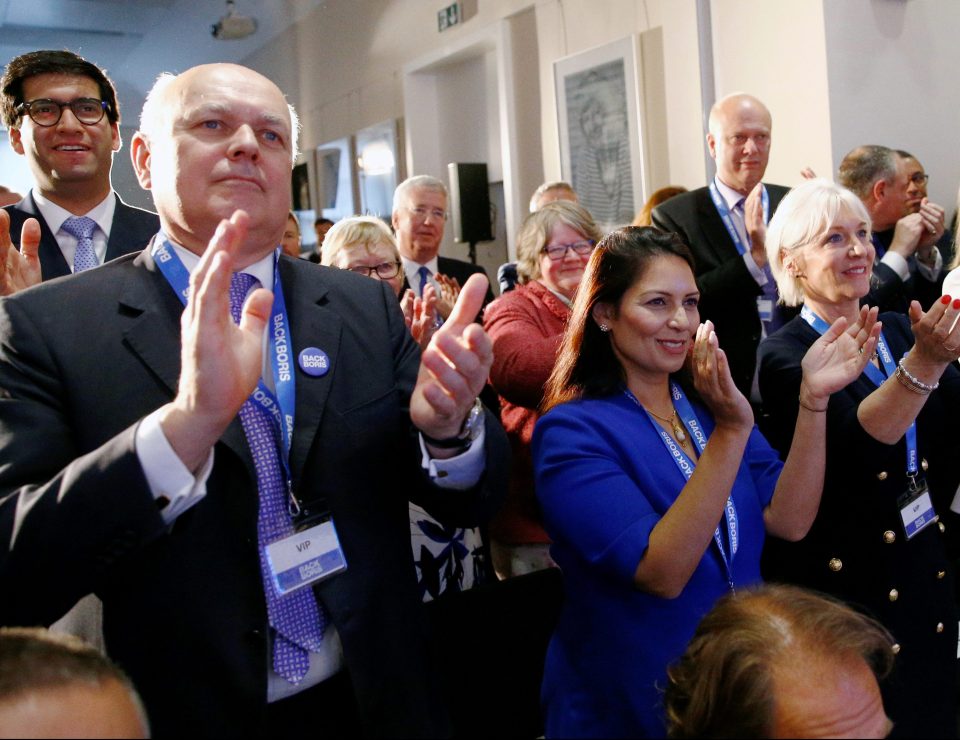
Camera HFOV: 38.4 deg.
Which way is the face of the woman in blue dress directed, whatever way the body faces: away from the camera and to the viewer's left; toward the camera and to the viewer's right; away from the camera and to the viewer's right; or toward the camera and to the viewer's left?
toward the camera and to the viewer's right

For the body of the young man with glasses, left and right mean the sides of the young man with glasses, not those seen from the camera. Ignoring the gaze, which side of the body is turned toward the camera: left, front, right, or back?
front

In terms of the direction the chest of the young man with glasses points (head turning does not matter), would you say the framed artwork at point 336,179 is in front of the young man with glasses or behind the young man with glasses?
behind

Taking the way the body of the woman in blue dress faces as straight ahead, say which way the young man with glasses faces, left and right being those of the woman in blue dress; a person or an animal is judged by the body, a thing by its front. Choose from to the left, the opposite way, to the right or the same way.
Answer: the same way

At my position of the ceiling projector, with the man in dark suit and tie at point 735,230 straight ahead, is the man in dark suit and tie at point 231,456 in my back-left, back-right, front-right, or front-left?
front-right

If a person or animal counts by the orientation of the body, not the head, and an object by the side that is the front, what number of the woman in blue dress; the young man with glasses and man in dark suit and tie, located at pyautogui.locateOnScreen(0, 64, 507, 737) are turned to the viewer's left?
0

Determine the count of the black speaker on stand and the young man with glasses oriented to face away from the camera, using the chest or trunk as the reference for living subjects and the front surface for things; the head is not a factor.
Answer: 0

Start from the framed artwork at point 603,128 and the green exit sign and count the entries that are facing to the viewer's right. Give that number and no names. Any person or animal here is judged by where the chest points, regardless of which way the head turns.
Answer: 0

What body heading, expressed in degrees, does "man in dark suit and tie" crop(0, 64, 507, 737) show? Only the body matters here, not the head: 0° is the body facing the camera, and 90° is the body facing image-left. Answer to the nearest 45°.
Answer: approximately 315°

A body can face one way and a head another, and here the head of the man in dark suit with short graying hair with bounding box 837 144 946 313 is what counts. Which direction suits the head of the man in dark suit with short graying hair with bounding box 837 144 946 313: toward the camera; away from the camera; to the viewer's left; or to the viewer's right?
to the viewer's right

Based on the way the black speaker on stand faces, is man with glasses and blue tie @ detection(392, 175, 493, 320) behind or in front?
in front

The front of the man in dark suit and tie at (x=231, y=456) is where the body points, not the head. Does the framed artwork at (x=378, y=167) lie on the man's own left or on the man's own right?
on the man's own left

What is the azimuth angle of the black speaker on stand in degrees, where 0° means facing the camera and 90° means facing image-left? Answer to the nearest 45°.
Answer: approximately 45°

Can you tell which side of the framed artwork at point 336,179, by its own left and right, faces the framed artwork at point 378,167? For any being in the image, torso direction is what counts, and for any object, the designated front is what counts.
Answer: left

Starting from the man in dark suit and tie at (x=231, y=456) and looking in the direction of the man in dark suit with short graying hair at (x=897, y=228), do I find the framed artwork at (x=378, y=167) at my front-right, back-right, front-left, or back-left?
front-left
